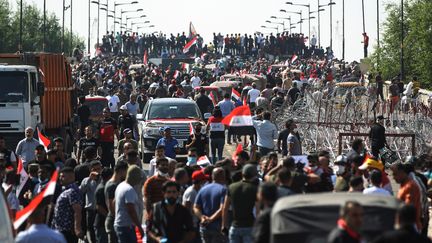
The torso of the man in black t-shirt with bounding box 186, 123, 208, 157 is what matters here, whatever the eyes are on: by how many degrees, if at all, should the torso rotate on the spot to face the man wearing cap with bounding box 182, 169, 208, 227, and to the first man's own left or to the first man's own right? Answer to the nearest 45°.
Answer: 0° — they already face them

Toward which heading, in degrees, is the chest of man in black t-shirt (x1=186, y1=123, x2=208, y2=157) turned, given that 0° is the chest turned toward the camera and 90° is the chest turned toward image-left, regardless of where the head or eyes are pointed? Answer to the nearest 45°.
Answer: approximately 0°
